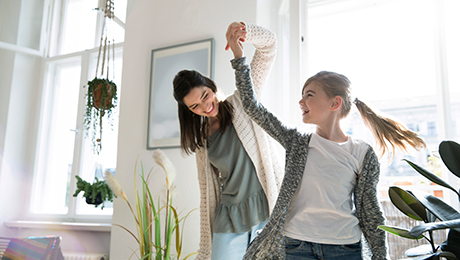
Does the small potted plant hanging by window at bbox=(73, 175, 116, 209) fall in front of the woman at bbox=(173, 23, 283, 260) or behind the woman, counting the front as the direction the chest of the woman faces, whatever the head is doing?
behind

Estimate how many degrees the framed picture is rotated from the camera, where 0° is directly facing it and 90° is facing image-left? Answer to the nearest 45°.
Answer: approximately 45°

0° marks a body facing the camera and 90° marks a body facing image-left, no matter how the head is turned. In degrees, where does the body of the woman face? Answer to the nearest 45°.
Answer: approximately 0°

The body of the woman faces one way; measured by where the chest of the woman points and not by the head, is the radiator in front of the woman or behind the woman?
behind

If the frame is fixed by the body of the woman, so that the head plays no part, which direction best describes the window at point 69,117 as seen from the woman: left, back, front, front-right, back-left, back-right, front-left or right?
back-right

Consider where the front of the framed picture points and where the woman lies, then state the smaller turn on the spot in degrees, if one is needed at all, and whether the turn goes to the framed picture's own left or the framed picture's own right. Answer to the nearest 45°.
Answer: approximately 45° to the framed picture's own left

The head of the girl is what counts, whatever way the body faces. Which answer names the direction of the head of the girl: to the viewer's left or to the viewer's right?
to the viewer's left

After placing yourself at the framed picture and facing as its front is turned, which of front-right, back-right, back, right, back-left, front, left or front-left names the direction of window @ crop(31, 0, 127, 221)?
right
